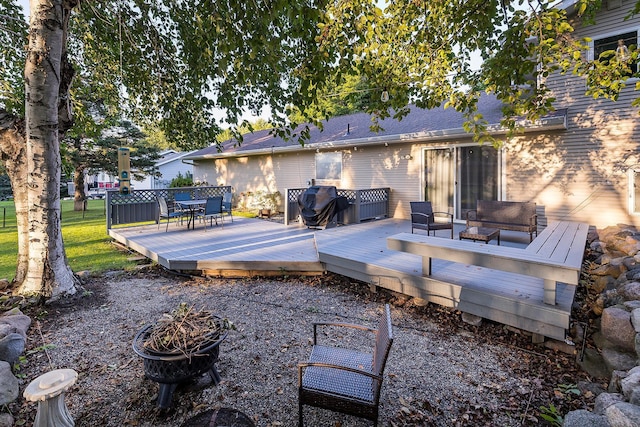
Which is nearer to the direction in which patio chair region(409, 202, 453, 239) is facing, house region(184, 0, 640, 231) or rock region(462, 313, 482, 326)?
the rock

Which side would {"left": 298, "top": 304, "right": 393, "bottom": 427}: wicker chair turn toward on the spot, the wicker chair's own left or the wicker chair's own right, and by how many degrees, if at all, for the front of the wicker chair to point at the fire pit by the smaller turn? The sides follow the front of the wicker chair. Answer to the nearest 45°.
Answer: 0° — it already faces it

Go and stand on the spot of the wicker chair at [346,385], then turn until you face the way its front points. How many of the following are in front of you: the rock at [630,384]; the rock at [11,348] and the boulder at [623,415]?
1

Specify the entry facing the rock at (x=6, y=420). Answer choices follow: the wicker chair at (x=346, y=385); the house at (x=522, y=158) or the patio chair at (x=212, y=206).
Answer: the wicker chair

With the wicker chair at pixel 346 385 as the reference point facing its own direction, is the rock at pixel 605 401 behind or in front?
behind

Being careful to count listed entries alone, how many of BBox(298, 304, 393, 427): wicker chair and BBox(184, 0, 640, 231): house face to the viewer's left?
1

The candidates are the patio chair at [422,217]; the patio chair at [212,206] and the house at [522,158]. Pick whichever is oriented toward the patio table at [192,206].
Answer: the patio chair at [212,206]

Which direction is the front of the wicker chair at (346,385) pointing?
to the viewer's left

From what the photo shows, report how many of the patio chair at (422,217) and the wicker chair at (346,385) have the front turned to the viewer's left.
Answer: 1

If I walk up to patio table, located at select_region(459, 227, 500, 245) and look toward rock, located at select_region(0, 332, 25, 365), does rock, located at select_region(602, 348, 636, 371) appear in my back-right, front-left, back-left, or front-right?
front-left

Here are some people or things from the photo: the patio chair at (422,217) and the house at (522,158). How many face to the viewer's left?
0

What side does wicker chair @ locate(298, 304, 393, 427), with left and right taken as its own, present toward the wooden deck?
right

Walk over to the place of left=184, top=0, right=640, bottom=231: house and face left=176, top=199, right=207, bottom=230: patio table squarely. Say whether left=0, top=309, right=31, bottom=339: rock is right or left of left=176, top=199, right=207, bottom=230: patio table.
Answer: left
